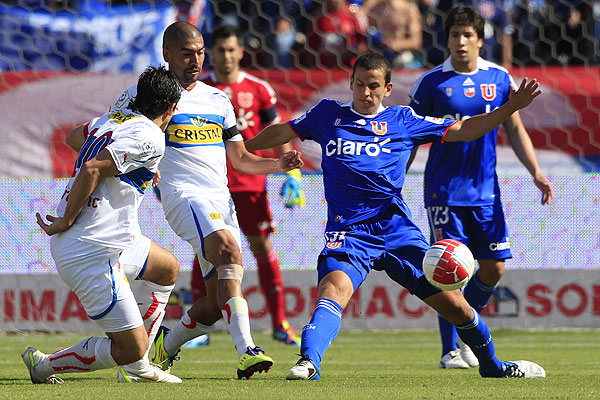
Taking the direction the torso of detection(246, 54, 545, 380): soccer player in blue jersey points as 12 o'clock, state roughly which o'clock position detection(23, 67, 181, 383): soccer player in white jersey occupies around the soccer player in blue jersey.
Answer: The soccer player in white jersey is roughly at 2 o'clock from the soccer player in blue jersey.

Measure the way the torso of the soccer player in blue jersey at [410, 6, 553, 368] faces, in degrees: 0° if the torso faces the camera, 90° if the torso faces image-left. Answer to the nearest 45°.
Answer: approximately 0°

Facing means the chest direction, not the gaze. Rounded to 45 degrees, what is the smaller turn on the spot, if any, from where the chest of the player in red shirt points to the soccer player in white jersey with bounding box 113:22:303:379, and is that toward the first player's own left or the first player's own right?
0° — they already face them

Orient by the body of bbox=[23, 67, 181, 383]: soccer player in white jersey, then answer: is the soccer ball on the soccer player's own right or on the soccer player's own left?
on the soccer player's own right

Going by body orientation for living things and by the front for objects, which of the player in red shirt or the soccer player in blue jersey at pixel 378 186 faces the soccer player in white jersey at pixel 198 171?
the player in red shirt

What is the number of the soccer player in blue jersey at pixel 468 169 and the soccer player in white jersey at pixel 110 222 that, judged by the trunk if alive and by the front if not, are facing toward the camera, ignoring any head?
1

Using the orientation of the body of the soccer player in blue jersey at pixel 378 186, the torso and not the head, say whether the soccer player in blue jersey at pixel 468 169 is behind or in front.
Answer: behind

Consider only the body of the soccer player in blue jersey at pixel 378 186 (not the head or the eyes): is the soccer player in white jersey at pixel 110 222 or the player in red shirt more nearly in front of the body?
the soccer player in white jersey

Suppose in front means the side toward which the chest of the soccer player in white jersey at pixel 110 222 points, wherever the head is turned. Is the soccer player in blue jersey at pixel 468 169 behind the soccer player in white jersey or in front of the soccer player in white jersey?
in front

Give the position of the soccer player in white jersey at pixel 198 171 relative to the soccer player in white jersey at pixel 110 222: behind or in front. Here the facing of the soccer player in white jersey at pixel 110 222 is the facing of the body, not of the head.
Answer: in front

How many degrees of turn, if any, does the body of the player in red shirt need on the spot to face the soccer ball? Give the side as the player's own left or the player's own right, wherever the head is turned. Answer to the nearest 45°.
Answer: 0° — they already face it

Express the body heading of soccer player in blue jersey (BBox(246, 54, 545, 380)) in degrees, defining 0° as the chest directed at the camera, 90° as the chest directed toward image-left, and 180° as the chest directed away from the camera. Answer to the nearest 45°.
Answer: approximately 0°
